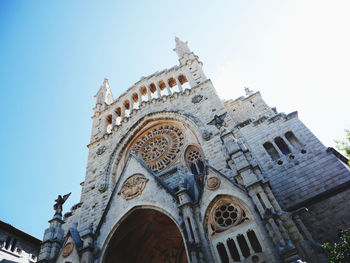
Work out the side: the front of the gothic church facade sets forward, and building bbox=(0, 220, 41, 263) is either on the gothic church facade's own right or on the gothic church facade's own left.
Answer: on the gothic church facade's own right

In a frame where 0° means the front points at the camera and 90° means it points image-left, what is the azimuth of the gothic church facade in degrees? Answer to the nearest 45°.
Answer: approximately 45°
